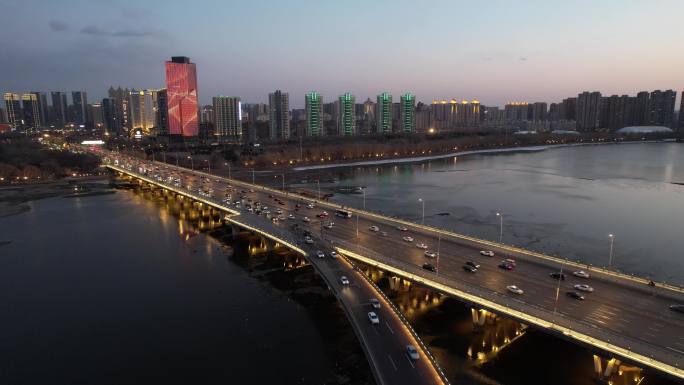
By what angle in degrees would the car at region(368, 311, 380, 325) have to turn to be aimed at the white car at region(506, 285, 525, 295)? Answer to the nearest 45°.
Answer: approximately 45° to its left

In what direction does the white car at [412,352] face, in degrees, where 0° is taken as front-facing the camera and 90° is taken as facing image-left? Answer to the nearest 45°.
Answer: approximately 315°

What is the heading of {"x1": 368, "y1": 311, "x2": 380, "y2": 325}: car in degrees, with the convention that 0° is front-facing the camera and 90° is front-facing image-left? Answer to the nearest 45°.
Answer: approximately 315°

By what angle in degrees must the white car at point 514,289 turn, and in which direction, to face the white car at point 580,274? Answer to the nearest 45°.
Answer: approximately 90° to its left

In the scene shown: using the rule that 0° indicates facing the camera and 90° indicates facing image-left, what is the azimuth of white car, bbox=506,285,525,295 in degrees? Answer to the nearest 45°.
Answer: approximately 315°

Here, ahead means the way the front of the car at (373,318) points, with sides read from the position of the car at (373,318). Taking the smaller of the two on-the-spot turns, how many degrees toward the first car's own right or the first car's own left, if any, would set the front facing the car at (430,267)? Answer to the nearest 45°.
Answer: approximately 90° to the first car's own left

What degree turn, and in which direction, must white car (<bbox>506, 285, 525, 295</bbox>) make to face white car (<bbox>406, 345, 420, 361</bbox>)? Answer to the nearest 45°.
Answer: approximately 90° to its right

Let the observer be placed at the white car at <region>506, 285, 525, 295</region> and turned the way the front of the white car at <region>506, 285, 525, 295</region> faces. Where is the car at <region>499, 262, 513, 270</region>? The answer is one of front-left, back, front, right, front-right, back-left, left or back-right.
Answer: back-left

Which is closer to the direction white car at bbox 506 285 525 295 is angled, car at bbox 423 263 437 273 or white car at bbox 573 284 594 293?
the white car

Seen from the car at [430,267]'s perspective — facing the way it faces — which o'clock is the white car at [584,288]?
The white car is roughly at 11 o'clock from the car.
